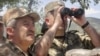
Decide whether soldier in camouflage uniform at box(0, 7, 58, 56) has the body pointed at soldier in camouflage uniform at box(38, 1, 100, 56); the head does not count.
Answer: no
